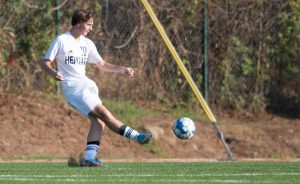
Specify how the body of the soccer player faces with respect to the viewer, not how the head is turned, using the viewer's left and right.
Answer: facing the viewer and to the right of the viewer

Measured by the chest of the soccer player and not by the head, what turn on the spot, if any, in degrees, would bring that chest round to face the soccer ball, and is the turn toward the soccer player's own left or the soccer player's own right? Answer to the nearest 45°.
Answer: approximately 45° to the soccer player's own left
